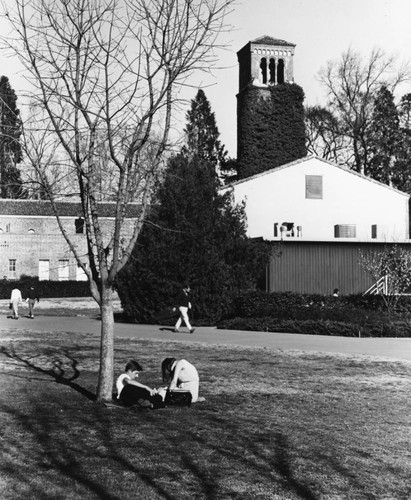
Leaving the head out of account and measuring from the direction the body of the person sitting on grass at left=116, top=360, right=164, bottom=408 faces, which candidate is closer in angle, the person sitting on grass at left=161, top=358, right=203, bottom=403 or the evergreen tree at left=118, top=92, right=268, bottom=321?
the person sitting on grass

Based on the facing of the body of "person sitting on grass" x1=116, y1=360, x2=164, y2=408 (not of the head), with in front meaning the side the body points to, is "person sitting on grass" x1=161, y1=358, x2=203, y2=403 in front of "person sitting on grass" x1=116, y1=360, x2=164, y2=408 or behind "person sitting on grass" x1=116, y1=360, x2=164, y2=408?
in front

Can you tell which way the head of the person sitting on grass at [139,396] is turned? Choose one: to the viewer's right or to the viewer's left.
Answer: to the viewer's right

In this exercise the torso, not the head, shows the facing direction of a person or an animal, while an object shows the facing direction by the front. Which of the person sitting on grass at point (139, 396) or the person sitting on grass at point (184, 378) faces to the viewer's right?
the person sitting on grass at point (139, 396)

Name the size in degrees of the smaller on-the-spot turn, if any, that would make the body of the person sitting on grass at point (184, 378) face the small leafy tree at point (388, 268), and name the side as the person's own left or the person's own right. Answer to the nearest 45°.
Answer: approximately 135° to the person's own right

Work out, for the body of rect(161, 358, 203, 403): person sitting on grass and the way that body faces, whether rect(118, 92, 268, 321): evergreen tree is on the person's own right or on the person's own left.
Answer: on the person's own right

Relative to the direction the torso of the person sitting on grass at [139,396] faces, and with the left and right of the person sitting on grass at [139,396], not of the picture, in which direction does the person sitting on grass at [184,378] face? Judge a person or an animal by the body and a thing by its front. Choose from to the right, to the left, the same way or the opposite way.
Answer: the opposite way

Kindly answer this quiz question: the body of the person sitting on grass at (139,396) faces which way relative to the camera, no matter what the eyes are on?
to the viewer's right

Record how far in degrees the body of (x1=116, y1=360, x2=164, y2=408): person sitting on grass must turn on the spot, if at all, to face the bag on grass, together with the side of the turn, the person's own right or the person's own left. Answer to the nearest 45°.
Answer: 0° — they already face it

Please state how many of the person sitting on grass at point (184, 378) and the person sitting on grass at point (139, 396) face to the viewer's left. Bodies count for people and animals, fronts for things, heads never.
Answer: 1

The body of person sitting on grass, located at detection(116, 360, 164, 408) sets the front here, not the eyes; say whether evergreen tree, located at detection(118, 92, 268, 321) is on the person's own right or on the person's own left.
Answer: on the person's own left

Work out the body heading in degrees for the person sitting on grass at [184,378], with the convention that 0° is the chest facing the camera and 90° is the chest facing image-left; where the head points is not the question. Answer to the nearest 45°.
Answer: approximately 90°
